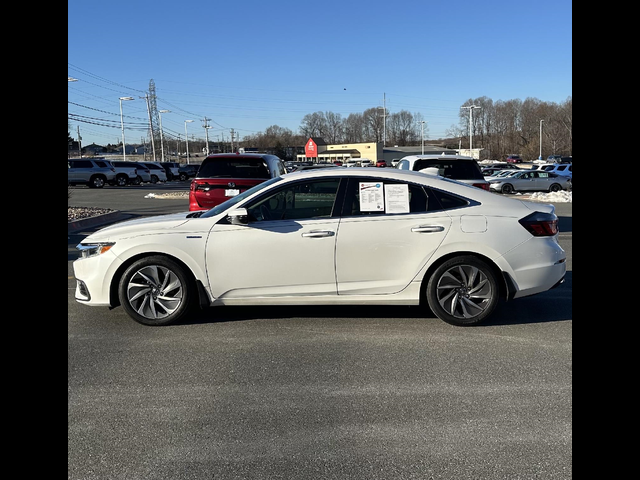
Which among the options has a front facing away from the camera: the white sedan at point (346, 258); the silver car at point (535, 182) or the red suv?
the red suv

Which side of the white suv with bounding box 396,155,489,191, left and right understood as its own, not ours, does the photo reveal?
back

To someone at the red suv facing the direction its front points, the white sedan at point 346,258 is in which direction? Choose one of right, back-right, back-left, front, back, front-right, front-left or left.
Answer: back

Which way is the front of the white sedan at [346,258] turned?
to the viewer's left

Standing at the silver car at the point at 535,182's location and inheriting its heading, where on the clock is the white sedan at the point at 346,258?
The white sedan is roughly at 9 o'clock from the silver car.

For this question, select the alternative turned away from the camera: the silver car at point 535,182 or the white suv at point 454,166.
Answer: the white suv

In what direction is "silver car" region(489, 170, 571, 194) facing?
to the viewer's left

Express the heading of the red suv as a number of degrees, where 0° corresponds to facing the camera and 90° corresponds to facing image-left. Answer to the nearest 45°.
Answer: approximately 180°

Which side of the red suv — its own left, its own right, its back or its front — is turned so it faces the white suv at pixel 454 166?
right

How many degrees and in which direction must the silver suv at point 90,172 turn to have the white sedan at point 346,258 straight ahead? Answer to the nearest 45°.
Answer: approximately 90° to its left

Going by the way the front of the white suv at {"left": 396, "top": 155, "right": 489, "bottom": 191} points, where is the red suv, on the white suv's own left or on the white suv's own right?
on the white suv's own left

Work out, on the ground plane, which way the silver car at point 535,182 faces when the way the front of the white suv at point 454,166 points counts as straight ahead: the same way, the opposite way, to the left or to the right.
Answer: to the left

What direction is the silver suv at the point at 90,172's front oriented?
to the viewer's left
